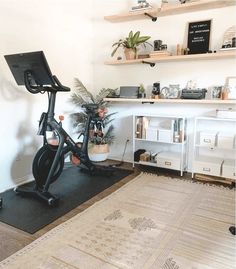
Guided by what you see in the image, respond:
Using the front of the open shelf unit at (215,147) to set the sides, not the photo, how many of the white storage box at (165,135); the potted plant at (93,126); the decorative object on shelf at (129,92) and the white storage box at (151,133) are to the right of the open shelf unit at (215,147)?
4

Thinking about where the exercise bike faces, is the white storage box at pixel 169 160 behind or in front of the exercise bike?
behind

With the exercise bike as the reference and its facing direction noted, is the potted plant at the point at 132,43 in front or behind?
behind

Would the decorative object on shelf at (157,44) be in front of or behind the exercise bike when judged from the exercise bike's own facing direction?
behind

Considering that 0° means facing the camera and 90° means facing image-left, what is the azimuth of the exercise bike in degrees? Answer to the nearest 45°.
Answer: approximately 45°

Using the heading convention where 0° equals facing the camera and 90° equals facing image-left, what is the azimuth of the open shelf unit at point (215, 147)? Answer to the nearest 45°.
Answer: approximately 0°

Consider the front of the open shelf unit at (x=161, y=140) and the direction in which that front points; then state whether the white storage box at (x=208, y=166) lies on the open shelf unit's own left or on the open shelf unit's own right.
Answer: on the open shelf unit's own left

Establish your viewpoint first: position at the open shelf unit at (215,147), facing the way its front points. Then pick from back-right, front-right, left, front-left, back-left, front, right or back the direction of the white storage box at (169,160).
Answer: right

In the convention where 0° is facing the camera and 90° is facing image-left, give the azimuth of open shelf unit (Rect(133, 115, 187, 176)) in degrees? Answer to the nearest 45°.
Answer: approximately 45°

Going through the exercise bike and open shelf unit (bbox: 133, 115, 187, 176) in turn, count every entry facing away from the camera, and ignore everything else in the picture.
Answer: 0
